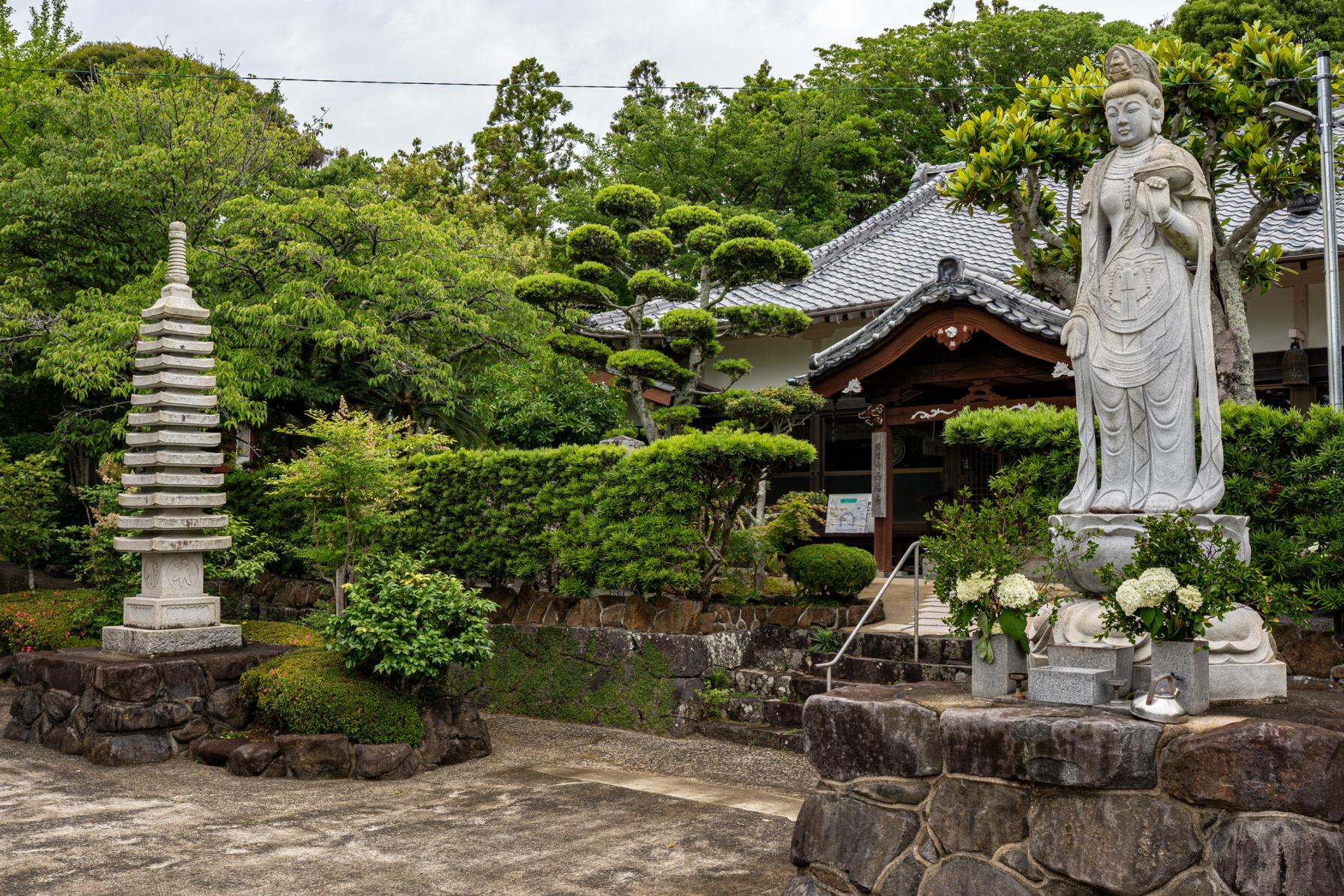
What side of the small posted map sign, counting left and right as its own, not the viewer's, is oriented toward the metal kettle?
front

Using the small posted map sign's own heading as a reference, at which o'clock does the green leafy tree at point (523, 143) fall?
The green leafy tree is roughly at 5 o'clock from the small posted map sign.

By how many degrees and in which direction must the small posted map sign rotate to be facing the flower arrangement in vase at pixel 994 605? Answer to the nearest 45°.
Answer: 0° — it already faces it

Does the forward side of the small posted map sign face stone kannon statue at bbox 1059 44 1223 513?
yes

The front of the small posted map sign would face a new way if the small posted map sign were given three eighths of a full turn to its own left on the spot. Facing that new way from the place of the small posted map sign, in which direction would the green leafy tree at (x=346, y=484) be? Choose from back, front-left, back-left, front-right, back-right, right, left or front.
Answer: back

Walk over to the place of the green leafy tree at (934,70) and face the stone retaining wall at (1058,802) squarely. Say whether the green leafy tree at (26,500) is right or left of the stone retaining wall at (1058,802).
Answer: right

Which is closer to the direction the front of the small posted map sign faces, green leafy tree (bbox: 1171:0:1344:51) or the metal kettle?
the metal kettle

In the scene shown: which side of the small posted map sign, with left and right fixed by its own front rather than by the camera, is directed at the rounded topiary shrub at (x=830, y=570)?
front

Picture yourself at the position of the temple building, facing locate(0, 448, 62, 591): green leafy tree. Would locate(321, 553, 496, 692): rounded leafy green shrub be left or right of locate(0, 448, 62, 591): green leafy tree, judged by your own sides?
left

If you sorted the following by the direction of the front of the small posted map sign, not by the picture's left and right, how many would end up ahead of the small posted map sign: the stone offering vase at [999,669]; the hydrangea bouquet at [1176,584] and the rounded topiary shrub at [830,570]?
3

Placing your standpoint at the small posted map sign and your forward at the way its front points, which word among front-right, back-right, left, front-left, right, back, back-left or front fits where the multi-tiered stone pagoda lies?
front-right

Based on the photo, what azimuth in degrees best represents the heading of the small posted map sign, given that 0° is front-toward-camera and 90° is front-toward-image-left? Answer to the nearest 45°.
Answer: approximately 0°
